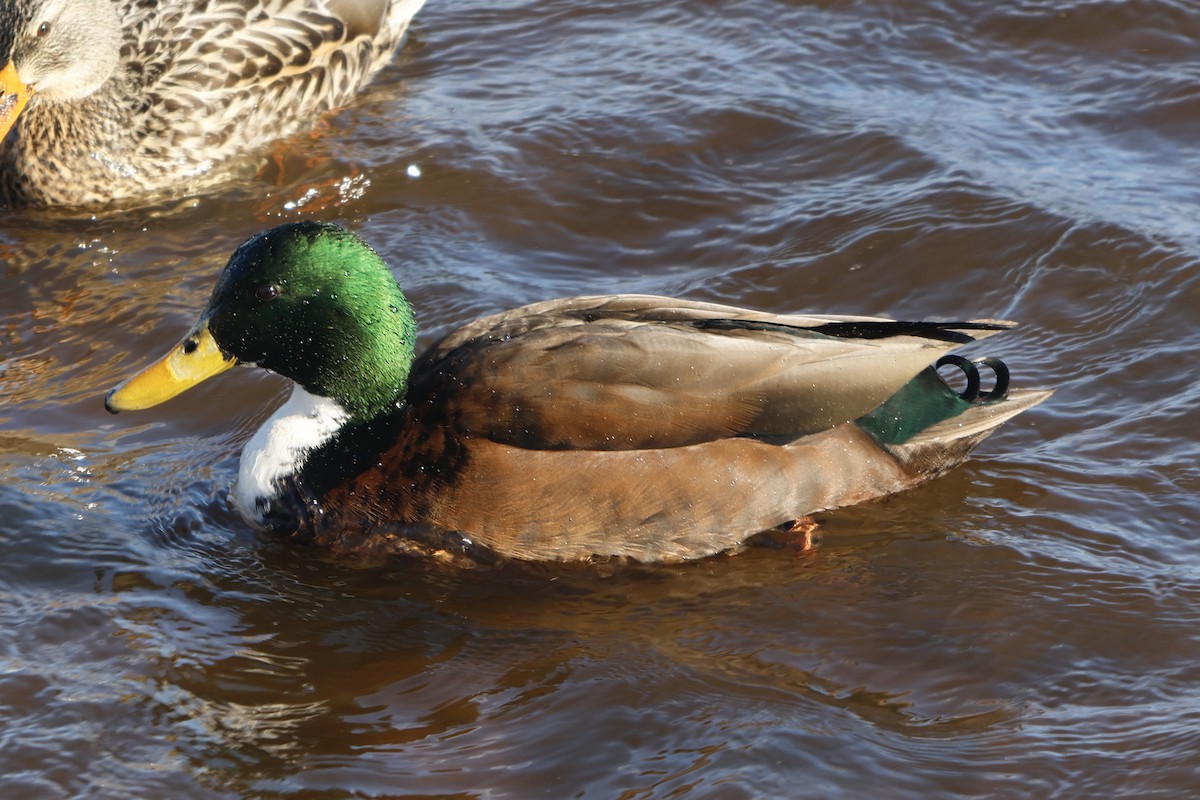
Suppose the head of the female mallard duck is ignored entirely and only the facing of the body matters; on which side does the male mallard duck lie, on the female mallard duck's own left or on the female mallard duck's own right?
on the female mallard duck's own left

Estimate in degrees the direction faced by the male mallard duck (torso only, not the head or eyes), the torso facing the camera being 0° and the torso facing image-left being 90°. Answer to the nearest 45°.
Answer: approximately 90°

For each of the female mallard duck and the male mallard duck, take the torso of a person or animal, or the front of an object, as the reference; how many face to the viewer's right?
0

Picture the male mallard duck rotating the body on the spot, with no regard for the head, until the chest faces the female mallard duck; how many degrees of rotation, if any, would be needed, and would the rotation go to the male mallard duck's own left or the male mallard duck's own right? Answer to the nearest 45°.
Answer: approximately 45° to the male mallard duck's own right
